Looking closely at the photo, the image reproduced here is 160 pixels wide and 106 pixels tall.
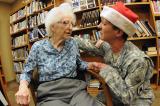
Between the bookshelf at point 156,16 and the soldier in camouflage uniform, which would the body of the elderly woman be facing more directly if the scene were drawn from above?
the soldier in camouflage uniform

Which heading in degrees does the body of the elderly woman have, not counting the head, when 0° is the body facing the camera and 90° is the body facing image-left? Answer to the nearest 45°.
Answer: approximately 315°

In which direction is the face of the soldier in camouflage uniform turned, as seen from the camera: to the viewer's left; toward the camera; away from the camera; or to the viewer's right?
to the viewer's left

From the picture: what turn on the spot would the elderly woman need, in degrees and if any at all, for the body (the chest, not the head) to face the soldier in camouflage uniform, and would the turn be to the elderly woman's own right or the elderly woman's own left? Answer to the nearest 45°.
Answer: approximately 45° to the elderly woman's own left

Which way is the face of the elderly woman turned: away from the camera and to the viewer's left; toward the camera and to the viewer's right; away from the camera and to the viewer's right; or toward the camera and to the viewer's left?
toward the camera and to the viewer's right

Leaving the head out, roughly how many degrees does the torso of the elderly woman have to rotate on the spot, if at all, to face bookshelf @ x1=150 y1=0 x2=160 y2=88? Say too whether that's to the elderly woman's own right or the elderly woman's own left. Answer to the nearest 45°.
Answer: approximately 90° to the elderly woman's own left
